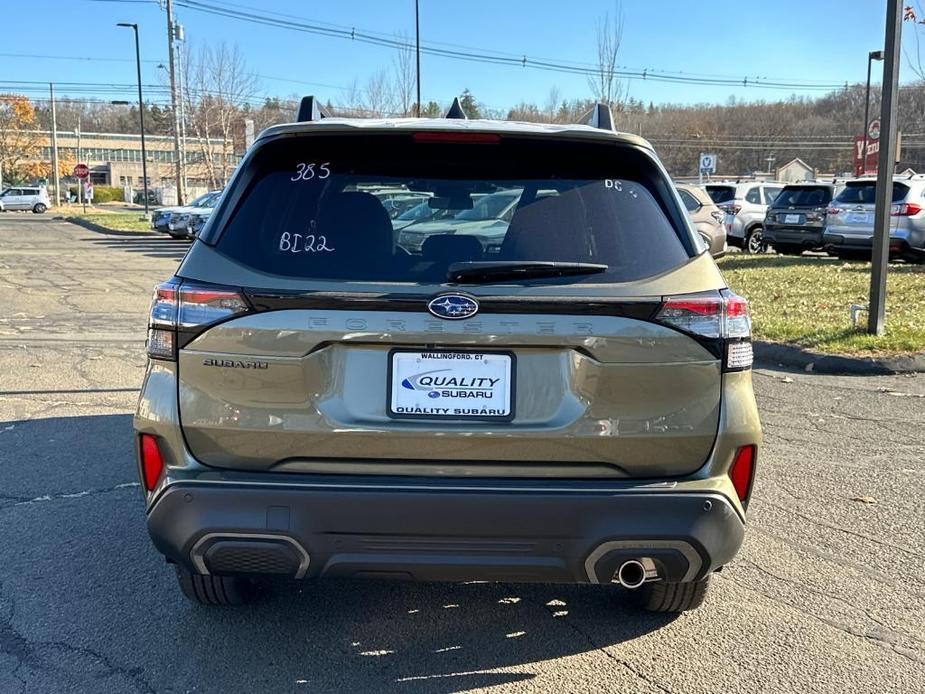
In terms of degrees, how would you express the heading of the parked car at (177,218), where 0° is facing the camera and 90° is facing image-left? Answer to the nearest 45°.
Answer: approximately 45°

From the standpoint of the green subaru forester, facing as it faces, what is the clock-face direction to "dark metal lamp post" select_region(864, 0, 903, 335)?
The dark metal lamp post is roughly at 1 o'clock from the green subaru forester.

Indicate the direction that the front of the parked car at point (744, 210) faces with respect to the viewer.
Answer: facing away from the viewer and to the right of the viewer

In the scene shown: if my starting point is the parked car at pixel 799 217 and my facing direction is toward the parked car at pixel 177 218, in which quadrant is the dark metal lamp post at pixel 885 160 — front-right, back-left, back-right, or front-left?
back-left

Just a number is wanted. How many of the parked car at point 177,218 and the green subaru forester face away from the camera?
1

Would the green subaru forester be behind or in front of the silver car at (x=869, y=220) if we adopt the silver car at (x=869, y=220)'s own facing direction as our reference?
behind

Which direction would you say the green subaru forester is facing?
away from the camera

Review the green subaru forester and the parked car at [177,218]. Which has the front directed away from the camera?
the green subaru forester

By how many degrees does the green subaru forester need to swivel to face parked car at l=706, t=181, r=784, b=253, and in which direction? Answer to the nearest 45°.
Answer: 0° — it already faces it

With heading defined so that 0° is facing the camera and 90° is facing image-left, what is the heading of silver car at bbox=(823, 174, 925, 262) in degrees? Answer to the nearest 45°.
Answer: approximately 225°

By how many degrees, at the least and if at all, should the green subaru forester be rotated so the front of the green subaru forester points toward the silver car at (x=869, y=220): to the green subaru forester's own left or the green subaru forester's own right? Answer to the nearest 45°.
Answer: approximately 45° to the green subaru forester's own right

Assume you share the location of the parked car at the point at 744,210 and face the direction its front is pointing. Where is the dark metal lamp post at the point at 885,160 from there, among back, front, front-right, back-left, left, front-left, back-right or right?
back-right

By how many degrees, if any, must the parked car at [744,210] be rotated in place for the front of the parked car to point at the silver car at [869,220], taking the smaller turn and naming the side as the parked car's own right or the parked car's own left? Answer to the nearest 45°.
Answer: approximately 135° to the parked car's own right
